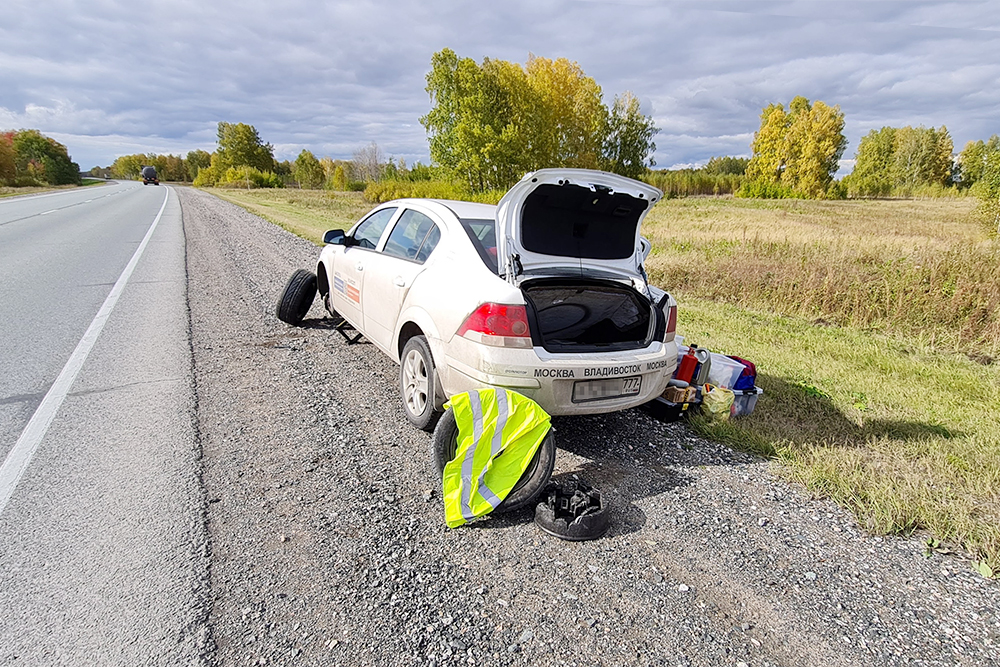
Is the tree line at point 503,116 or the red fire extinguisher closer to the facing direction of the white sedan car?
the tree line

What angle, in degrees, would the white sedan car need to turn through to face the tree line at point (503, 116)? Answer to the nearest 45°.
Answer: approximately 45° to its right

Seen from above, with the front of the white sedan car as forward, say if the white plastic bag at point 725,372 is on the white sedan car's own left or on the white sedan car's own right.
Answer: on the white sedan car's own right

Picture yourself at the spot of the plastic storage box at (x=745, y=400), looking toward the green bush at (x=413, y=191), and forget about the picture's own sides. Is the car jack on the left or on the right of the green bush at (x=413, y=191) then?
left

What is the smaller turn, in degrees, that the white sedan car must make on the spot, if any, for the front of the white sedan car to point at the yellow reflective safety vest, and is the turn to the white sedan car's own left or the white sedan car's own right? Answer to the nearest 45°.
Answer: approximately 135° to the white sedan car's own left

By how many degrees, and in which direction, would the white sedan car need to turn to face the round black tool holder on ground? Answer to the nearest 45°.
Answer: approximately 135° to its left

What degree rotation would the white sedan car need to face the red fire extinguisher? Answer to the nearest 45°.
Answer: approximately 135° to its right

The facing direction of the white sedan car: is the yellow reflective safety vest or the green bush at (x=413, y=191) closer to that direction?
the green bush

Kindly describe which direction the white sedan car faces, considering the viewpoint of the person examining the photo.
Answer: facing away from the viewer and to the left of the viewer
